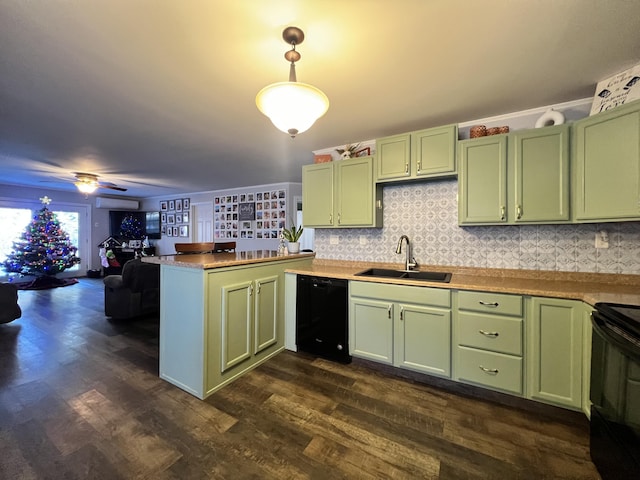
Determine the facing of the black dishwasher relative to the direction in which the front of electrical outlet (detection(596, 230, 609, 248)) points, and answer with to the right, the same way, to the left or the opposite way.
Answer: the same way

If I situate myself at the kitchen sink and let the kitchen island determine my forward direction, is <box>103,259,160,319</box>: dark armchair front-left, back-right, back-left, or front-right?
front-right

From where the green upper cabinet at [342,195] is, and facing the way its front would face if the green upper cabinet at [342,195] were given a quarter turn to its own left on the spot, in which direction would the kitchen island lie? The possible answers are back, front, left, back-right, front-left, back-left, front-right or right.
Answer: right

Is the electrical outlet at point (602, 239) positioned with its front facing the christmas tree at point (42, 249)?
no

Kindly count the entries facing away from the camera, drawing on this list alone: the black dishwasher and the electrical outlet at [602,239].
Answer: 0

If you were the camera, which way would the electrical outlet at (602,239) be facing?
facing the viewer

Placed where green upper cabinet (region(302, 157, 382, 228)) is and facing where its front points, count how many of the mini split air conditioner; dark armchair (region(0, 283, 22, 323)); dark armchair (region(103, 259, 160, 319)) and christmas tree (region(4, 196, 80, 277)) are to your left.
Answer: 0

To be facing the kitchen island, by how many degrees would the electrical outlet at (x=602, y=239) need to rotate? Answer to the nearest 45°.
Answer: approximately 45° to its right

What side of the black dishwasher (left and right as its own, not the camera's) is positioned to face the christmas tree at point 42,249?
right

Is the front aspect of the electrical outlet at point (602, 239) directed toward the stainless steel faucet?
no

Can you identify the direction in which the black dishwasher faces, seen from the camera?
facing the viewer and to the left of the viewer

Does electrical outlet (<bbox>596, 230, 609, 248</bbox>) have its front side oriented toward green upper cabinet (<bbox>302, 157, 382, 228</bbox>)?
no

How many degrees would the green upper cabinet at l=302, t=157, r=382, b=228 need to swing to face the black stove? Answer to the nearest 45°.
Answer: approximately 90° to its left

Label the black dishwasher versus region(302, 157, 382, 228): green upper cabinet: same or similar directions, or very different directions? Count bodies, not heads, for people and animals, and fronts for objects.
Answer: same or similar directions

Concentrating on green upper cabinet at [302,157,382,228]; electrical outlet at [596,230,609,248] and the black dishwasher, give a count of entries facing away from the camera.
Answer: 0

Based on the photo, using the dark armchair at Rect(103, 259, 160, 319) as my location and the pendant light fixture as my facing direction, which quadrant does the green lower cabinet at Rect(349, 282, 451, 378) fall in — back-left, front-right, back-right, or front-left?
front-left
